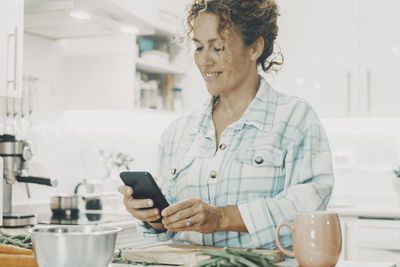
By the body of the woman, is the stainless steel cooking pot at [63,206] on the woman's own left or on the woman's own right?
on the woman's own right

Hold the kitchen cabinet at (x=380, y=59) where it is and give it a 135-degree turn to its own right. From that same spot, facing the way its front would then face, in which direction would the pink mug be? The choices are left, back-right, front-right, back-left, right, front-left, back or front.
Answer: back-left

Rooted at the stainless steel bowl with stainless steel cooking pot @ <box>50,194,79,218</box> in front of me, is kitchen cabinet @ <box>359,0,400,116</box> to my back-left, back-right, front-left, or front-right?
front-right

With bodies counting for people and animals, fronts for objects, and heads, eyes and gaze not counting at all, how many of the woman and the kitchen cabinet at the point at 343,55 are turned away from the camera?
0

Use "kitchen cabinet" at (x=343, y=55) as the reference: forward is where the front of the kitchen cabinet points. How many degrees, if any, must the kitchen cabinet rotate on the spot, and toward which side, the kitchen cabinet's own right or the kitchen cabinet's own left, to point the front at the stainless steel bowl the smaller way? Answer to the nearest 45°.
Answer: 0° — it already faces it

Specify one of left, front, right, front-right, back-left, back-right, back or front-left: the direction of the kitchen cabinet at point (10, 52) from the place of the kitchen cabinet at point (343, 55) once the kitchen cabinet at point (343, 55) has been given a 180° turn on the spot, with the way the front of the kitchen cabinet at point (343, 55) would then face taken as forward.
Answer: back-left

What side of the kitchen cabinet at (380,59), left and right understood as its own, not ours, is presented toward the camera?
front

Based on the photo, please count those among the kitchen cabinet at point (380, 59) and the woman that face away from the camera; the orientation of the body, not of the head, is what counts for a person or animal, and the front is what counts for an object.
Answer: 0

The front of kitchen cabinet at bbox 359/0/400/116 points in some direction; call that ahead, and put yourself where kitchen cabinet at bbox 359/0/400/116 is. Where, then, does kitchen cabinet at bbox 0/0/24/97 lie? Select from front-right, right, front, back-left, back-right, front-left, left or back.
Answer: front-right

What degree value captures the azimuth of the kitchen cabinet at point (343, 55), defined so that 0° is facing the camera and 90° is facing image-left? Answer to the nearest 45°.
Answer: approximately 0°

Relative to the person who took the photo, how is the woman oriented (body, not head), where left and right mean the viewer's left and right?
facing the viewer and to the left of the viewer

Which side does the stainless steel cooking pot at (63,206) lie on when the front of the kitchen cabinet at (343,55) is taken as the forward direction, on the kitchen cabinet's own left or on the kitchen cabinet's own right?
on the kitchen cabinet's own right

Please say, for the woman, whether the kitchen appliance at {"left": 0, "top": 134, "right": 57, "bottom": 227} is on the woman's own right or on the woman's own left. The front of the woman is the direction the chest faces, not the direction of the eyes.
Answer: on the woman's own right
